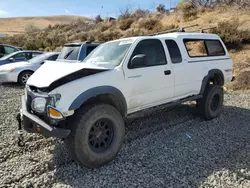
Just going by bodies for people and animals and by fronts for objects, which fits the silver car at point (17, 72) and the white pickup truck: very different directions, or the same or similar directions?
same or similar directions

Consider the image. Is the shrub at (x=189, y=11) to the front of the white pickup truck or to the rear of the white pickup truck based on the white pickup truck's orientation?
to the rear

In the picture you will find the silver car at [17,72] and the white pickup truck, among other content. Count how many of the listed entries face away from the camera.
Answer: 0

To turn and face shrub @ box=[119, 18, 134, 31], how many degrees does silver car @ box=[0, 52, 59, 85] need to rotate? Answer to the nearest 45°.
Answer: approximately 180°

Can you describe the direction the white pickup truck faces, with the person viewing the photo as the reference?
facing the viewer and to the left of the viewer

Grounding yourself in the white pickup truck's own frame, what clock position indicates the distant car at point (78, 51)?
The distant car is roughly at 4 o'clock from the white pickup truck.

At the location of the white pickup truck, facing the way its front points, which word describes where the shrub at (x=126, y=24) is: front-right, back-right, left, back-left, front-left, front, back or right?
back-right
